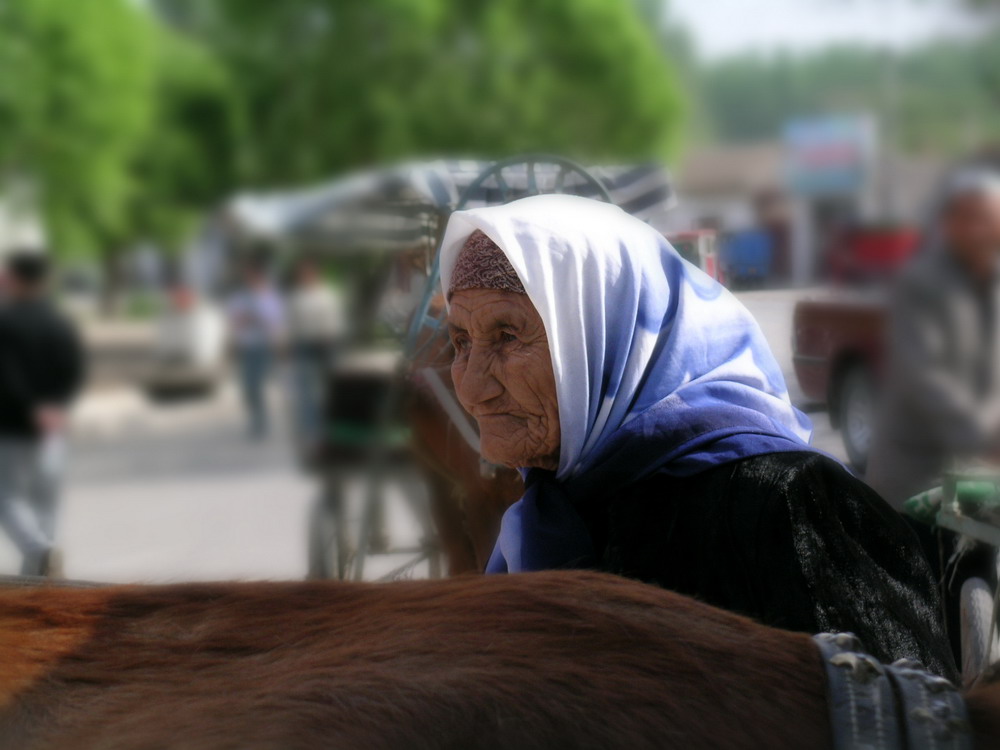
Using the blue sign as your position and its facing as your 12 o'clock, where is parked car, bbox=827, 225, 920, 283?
The parked car is roughly at 12 o'clock from the blue sign.

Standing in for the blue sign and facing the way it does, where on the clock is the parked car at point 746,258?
The parked car is roughly at 3 o'clock from the blue sign.

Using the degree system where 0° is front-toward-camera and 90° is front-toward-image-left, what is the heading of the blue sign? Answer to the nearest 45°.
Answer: approximately 0°

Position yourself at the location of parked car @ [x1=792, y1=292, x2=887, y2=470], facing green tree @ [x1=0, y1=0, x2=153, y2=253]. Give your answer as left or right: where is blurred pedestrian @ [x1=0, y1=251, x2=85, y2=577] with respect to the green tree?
left

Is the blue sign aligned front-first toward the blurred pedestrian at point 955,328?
yes
